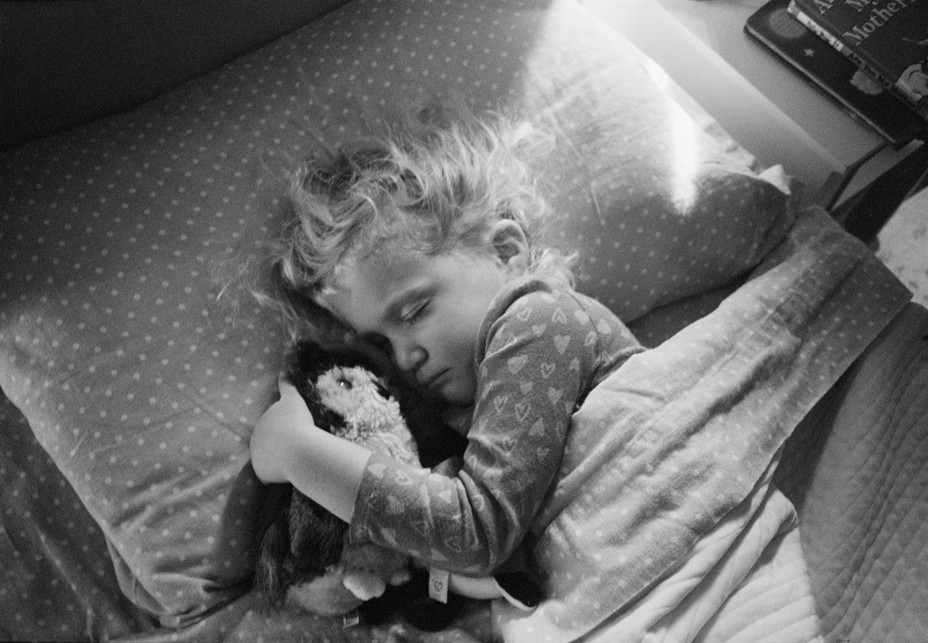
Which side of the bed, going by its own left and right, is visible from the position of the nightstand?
left

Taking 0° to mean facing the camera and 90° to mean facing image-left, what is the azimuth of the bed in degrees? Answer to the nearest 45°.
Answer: approximately 315°
